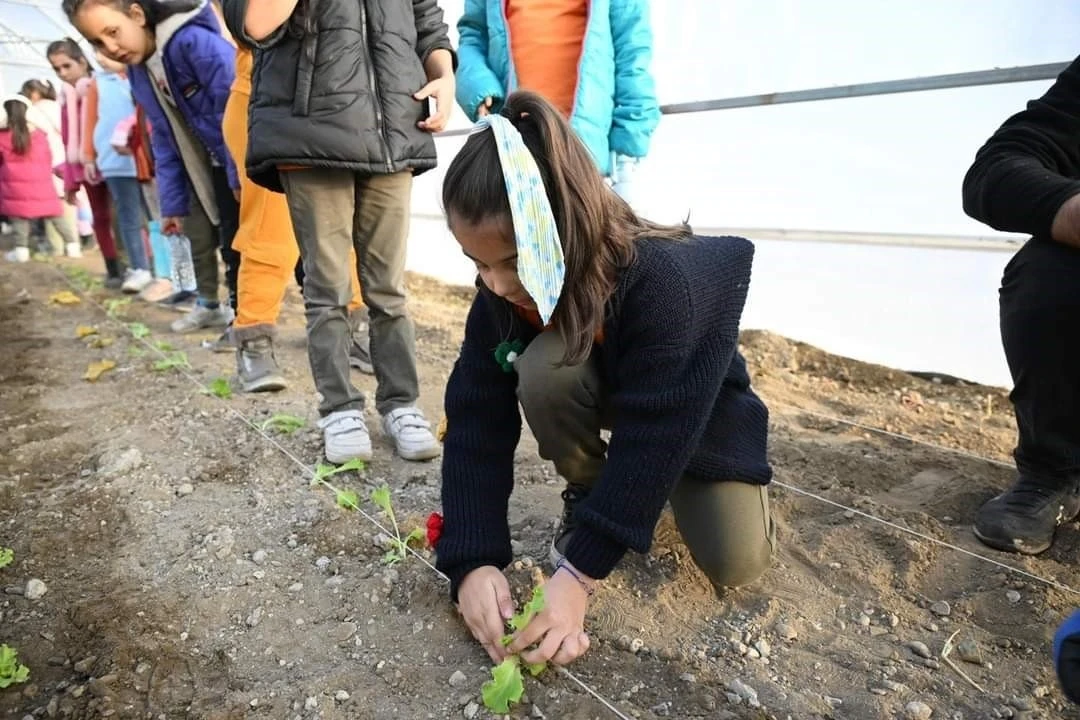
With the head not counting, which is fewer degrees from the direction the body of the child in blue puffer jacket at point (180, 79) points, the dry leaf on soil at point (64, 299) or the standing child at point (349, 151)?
the standing child

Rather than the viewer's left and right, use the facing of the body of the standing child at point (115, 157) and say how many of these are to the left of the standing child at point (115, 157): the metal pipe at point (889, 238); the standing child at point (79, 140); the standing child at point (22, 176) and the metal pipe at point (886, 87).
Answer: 2

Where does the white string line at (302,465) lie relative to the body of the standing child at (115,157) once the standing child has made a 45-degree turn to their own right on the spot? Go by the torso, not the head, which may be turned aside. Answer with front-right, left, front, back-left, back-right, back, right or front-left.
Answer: left

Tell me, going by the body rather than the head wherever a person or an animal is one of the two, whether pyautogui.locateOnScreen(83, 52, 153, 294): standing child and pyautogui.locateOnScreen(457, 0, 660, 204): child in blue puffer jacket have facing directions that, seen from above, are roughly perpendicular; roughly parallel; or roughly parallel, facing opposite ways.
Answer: roughly parallel

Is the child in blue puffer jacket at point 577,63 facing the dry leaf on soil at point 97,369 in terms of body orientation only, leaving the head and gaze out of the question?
no

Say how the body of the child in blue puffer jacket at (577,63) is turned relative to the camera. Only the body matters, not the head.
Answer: toward the camera

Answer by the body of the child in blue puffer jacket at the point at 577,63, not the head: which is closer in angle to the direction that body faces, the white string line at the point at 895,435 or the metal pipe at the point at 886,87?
the white string line

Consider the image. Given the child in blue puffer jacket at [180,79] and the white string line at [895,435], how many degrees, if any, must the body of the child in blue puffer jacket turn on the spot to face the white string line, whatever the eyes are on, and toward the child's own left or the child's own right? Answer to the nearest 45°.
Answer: approximately 90° to the child's own left

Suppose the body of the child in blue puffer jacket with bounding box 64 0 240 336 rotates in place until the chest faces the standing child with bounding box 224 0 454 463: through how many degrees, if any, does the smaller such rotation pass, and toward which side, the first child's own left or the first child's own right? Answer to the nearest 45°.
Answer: approximately 45° to the first child's own left

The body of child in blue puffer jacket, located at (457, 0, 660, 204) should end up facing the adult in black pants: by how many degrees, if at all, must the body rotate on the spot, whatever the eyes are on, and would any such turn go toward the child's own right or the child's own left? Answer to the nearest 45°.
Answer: approximately 45° to the child's own left

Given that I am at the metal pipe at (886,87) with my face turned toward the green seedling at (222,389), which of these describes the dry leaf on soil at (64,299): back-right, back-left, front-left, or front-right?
front-right

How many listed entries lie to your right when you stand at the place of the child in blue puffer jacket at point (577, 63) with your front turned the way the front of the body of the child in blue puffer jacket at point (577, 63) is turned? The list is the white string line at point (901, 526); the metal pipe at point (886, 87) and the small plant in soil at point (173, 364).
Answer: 1

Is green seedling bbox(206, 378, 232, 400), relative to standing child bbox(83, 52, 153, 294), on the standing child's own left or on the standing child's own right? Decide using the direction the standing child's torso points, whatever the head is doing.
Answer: on the standing child's own left

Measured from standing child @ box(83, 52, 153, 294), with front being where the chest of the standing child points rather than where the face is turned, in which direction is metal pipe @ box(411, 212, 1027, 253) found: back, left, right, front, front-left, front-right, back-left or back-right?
left

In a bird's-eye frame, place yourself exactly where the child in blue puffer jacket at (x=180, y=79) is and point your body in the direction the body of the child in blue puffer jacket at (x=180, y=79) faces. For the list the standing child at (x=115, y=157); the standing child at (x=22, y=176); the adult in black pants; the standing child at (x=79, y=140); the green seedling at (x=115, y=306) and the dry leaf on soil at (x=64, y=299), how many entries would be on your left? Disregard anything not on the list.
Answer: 1

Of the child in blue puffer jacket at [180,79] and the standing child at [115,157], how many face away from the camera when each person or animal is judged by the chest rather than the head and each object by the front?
0

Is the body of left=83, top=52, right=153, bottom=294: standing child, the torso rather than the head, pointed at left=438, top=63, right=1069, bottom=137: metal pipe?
no

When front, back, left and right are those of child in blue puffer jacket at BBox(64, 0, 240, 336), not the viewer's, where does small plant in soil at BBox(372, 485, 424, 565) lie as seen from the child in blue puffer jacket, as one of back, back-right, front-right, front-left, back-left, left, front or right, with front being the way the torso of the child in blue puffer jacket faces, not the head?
front-left

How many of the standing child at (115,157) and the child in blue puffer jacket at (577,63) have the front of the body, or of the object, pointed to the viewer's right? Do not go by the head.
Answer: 0
